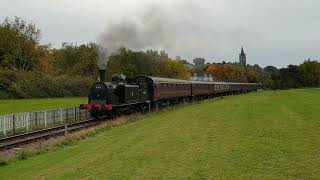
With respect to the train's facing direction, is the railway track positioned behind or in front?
in front

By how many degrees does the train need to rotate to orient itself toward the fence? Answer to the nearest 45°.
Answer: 0° — it already faces it

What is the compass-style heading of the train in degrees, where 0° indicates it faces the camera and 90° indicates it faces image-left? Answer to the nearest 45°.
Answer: approximately 45°
